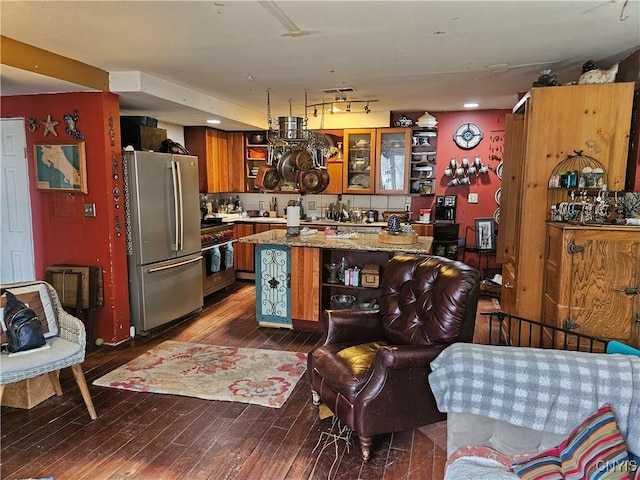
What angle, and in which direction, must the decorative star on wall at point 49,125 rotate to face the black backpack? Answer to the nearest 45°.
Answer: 0° — it already faces it

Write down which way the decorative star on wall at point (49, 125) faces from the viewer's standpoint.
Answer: facing the viewer

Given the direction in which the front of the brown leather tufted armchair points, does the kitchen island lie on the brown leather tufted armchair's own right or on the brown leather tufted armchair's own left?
on the brown leather tufted armchair's own right

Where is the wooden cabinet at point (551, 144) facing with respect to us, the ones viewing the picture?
facing to the left of the viewer

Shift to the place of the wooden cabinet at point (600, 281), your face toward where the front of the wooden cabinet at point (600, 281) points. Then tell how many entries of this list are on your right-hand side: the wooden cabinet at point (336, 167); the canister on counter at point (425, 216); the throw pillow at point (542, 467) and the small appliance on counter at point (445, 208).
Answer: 3

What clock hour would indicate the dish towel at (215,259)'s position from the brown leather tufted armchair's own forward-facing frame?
The dish towel is roughly at 3 o'clock from the brown leather tufted armchair.

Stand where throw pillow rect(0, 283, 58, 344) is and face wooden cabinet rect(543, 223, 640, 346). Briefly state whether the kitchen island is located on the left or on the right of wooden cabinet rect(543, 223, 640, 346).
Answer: left

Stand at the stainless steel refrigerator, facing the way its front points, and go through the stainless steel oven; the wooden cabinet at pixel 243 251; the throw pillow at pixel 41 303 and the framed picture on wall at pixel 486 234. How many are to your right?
1

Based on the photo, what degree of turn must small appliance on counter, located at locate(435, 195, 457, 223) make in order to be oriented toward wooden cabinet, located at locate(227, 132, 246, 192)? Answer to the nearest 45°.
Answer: approximately 90° to its right

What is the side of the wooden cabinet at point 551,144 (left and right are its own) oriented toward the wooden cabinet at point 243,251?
front

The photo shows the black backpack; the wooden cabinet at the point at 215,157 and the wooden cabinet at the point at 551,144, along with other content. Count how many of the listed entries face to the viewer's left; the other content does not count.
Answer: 1

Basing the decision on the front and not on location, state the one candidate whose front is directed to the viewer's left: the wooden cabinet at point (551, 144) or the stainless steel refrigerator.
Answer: the wooden cabinet

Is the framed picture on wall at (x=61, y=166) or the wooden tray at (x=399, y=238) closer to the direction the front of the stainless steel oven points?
the wooden tray

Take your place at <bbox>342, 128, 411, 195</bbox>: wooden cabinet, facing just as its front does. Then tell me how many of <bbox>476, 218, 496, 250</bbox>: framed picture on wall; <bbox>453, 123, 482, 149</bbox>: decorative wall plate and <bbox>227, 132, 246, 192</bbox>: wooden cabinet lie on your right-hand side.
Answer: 1

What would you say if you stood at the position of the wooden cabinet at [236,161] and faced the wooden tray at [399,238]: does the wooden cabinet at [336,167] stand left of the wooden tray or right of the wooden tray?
left

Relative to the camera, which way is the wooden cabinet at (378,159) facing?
toward the camera
